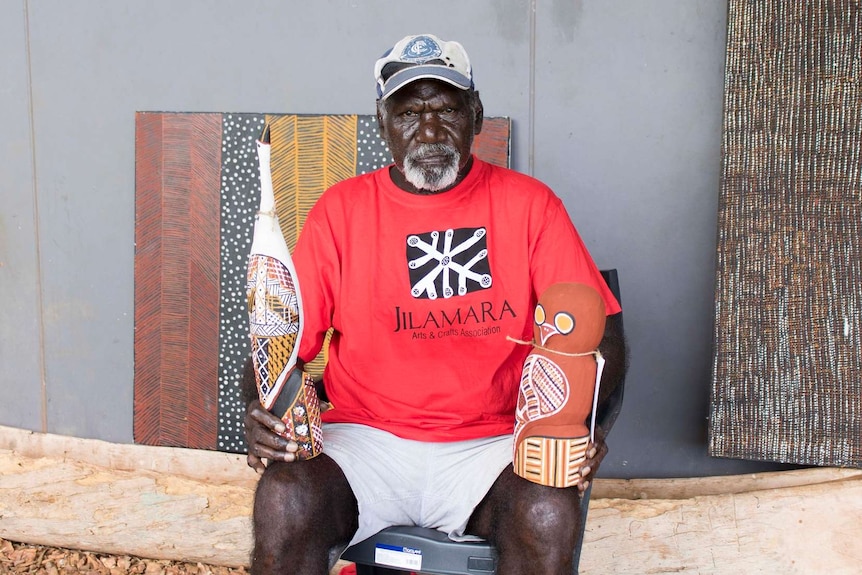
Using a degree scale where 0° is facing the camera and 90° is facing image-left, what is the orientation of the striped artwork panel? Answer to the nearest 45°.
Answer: approximately 0°

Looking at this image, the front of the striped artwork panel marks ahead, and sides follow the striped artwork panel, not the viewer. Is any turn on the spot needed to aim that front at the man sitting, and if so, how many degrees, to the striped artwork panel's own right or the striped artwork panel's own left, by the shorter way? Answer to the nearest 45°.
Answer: approximately 45° to the striped artwork panel's own left

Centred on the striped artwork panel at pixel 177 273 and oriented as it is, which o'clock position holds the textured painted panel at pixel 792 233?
The textured painted panel is roughly at 10 o'clock from the striped artwork panel.

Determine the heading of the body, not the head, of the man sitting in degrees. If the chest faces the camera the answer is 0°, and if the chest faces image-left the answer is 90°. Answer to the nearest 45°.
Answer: approximately 0°

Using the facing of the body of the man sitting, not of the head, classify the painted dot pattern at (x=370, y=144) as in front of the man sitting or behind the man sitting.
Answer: behind

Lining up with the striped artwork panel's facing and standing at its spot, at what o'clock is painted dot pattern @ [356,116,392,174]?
The painted dot pattern is roughly at 10 o'clock from the striped artwork panel.

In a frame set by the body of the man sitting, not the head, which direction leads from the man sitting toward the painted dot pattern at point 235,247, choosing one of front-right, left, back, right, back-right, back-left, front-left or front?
back-right

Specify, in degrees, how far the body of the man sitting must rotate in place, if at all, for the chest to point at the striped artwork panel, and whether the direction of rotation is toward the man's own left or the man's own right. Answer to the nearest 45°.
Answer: approximately 135° to the man's own right

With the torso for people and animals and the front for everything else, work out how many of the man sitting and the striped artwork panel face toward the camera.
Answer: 2
